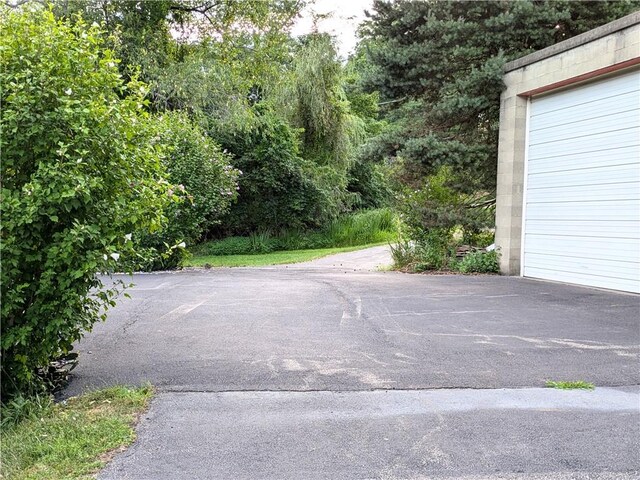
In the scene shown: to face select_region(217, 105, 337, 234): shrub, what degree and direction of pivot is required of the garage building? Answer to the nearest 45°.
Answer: approximately 90° to its right

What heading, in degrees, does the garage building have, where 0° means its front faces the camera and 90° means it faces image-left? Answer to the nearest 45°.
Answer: approximately 45°

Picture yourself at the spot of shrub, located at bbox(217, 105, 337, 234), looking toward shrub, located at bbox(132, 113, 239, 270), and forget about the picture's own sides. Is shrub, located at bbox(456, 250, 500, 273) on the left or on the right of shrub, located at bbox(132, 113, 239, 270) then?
left

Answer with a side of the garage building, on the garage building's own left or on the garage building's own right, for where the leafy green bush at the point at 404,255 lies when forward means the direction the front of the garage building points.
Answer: on the garage building's own right

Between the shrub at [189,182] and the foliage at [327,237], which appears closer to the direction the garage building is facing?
the shrub

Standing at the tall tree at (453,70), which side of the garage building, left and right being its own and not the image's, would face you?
right

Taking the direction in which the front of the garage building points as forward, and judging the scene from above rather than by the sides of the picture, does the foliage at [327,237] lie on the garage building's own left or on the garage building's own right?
on the garage building's own right
